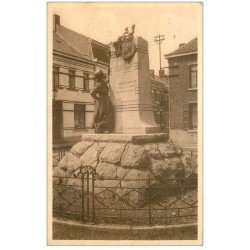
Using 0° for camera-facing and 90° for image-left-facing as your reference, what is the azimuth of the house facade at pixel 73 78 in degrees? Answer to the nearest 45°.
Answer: approximately 315°

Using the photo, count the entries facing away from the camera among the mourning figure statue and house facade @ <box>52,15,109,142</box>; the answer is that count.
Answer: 0

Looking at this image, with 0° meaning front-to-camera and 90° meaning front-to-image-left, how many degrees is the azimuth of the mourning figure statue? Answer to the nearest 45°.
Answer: approximately 45°

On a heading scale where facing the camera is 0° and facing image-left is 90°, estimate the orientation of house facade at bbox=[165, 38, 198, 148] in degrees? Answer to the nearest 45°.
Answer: approximately 45°

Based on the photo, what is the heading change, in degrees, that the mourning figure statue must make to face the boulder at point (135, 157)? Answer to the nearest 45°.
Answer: approximately 90° to its left

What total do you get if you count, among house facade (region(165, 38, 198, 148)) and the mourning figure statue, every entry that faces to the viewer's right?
0

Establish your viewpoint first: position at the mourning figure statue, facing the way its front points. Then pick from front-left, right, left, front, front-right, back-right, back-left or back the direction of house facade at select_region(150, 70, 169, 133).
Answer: back-right

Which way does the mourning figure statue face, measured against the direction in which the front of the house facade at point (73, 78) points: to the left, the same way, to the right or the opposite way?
to the right
